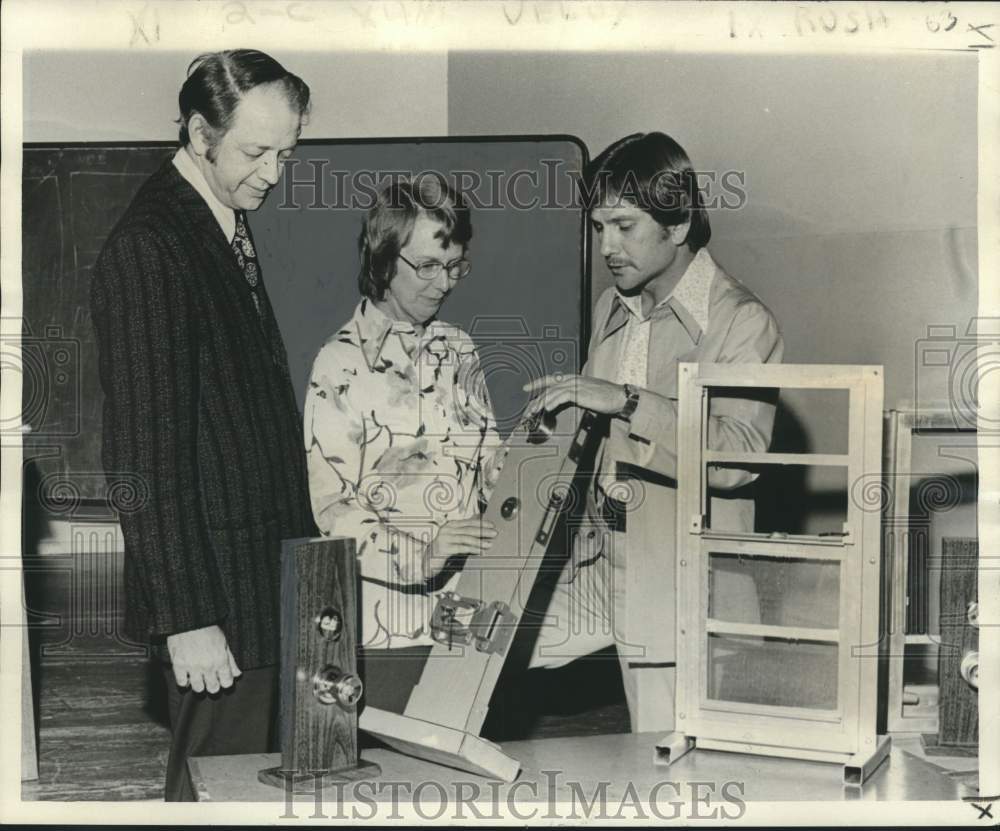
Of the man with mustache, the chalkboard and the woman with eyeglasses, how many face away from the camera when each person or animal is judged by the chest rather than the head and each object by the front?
0

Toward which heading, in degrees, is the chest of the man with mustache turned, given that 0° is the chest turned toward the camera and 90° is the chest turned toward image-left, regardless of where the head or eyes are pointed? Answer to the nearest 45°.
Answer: approximately 45°

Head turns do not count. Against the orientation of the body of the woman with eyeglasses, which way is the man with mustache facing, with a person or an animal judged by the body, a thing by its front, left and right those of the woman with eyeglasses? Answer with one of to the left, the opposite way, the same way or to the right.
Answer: to the right

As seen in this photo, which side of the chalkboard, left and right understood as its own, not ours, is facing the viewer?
front

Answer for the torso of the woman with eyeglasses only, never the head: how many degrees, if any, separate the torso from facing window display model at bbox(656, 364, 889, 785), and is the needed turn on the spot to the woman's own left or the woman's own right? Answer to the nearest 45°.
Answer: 0° — they already face it

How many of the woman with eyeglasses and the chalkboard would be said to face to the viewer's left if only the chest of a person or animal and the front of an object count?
0
